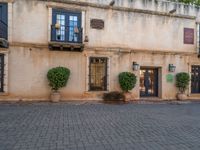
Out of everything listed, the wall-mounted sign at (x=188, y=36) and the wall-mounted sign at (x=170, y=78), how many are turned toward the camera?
2

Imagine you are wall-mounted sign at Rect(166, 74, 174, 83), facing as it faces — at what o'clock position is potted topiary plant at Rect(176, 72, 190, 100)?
The potted topiary plant is roughly at 9 o'clock from the wall-mounted sign.

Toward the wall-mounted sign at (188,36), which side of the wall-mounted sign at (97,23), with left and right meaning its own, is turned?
left

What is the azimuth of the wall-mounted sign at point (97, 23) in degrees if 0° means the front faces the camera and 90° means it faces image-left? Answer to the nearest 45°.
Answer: approximately 0°

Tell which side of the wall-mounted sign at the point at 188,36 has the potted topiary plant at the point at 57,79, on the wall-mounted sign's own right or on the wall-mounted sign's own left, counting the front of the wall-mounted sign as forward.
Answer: on the wall-mounted sign's own right

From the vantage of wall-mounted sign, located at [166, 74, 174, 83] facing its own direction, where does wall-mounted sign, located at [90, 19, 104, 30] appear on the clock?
wall-mounted sign, located at [90, 19, 104, 30] is roughly at 2 o'clock from wall-mounted sign, located at [166, 74, 174, 83].

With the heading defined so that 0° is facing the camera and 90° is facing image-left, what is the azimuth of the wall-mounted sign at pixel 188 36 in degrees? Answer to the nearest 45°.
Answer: approximately 0°
